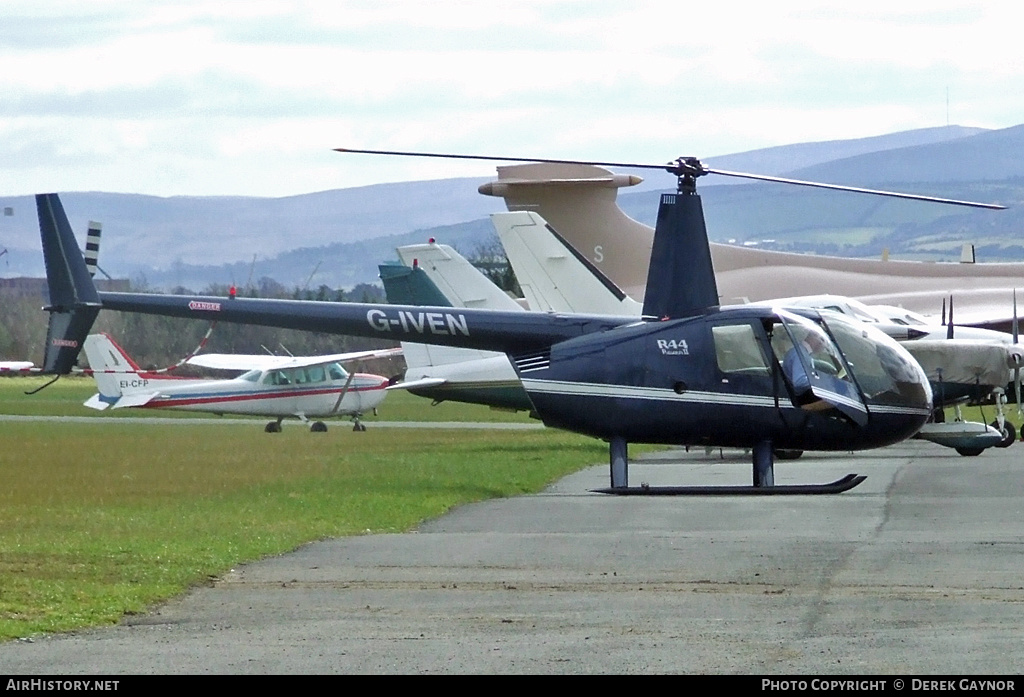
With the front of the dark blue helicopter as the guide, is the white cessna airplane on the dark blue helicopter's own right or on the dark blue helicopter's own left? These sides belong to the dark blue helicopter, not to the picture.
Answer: on the dark blue helicopter's own left

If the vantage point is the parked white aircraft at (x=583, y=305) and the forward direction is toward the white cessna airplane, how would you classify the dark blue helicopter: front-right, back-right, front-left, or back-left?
back-left

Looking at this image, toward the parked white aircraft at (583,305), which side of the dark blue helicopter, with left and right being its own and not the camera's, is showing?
left

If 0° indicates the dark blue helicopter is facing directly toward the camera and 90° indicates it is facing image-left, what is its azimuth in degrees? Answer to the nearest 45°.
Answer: approximately 270°
